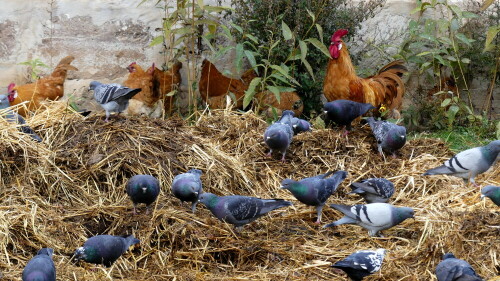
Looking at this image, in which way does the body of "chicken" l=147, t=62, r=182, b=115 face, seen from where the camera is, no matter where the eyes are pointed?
to the viewer's left

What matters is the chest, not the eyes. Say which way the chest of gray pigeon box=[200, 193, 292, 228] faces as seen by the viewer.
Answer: to the viewer's left

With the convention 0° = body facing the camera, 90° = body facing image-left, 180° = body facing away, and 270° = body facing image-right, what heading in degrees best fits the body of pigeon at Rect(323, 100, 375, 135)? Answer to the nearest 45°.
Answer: approximately 90°

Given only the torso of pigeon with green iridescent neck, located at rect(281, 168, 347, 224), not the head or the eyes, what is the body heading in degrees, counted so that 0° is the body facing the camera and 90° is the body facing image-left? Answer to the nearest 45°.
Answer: approximately 90°

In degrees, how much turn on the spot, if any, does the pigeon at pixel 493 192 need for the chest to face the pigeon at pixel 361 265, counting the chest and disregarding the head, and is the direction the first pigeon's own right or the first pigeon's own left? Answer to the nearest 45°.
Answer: approximately 45° to the first pigeon's own left

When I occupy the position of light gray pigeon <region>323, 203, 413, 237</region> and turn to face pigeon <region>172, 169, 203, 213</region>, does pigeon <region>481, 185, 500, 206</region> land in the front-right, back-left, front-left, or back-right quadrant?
back-right

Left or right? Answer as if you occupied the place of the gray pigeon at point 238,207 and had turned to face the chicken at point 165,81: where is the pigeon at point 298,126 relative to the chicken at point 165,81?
right

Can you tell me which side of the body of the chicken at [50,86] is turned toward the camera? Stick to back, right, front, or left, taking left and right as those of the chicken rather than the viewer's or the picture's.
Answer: left

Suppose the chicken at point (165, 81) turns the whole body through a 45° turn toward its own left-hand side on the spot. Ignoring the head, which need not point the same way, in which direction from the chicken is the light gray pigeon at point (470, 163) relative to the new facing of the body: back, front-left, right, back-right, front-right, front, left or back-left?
left
